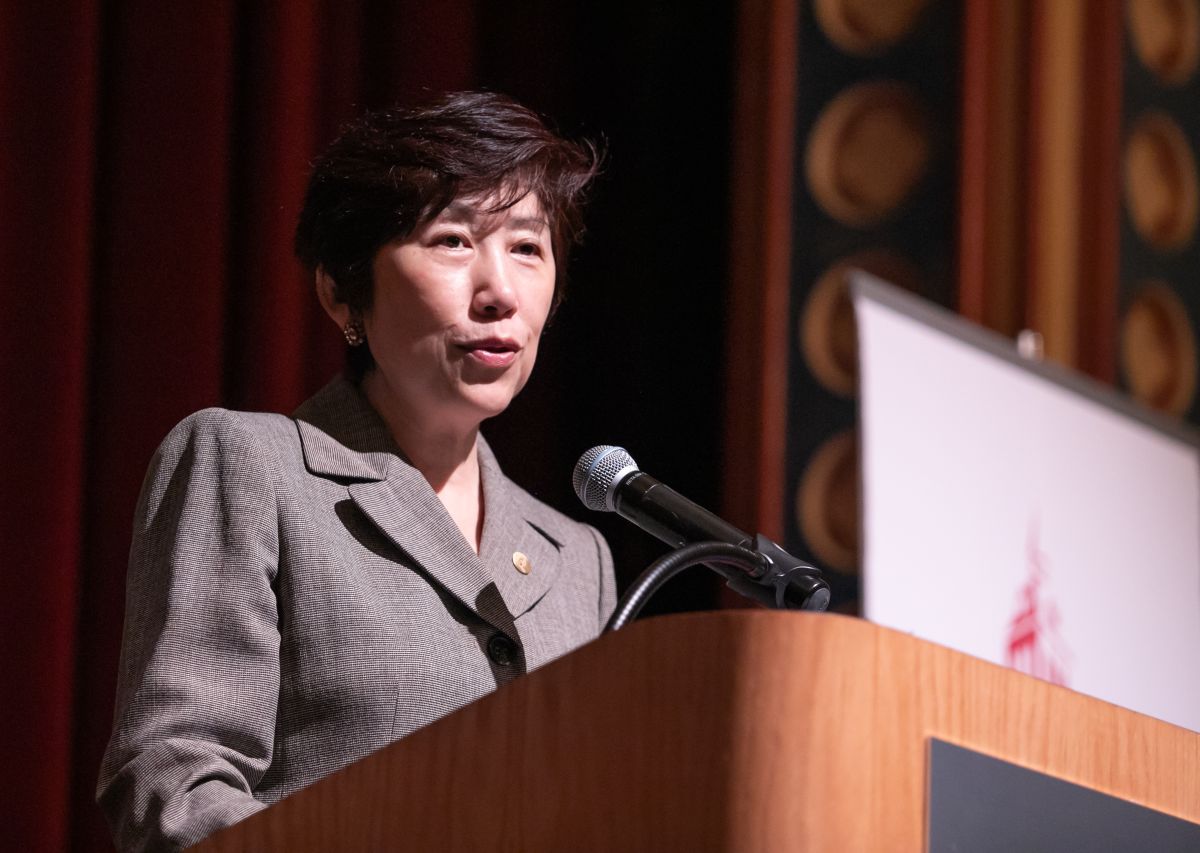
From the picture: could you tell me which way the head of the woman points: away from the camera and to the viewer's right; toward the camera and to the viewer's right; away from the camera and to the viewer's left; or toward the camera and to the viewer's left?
toward the camera and to the viewer's right

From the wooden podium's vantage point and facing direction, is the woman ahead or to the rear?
to the rear

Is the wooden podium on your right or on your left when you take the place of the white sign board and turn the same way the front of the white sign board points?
on your right

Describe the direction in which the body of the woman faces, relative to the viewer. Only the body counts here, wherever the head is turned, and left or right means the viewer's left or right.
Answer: facing the viewer and to the right of the viewer

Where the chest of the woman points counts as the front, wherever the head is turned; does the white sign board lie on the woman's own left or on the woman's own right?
on the woman's own left

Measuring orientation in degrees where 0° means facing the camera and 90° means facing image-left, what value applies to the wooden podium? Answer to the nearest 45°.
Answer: approximately 315°

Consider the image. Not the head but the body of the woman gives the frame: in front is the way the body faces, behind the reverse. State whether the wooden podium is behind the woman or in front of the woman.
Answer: in front

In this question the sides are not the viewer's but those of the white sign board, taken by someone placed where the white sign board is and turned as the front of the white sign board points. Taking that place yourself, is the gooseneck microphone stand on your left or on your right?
on your right

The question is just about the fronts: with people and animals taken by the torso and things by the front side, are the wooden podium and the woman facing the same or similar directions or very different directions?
same or similar directions

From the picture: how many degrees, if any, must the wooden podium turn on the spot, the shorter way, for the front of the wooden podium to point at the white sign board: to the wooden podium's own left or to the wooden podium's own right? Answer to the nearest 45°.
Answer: approximately 135° to the wooden podium's own left
